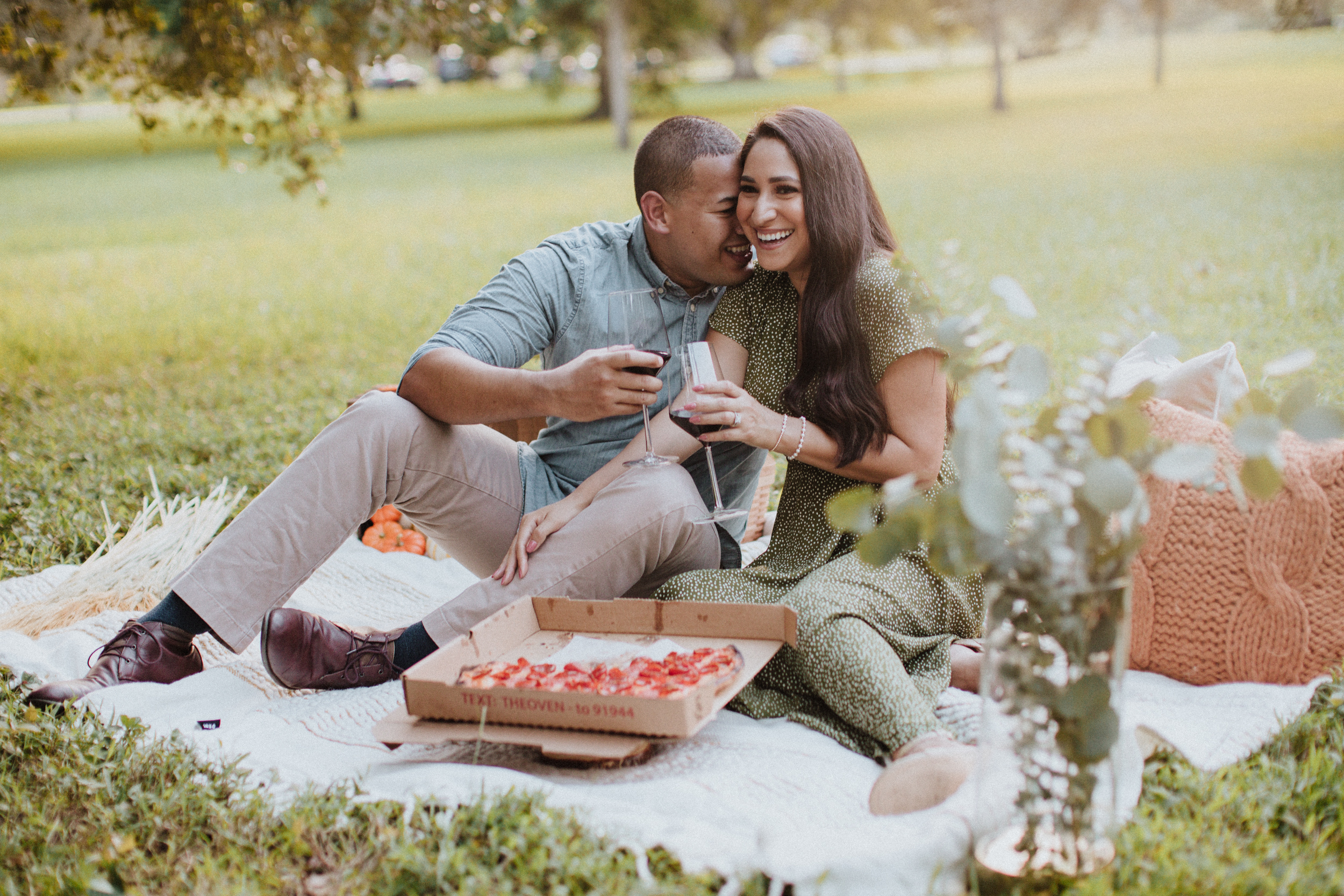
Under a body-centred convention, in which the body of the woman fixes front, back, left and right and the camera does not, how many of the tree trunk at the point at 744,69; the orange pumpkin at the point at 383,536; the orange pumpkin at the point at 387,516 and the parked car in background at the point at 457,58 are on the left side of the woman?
0

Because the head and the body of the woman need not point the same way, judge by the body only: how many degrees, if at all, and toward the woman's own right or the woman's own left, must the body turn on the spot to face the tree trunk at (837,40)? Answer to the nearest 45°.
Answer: approximately 135° to the woman's own right

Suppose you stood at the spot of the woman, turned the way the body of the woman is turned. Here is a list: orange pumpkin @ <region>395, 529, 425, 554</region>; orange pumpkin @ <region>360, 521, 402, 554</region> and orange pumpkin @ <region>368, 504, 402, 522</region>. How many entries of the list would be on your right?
3

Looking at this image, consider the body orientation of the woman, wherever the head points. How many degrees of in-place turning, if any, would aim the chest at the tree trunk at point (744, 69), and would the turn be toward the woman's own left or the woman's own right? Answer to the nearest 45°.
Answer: approximately 135° to the woman's own right

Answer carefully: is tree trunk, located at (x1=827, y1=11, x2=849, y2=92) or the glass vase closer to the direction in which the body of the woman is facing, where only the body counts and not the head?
the glass vase

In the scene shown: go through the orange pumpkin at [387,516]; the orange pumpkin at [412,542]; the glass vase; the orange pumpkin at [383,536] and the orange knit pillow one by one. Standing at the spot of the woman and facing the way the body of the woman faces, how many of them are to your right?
3

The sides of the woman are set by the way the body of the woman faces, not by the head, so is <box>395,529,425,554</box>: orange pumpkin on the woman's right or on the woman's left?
on the woman's right

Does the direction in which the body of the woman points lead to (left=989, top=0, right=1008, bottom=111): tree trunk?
no

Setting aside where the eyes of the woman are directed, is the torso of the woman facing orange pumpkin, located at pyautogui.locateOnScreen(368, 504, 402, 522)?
no

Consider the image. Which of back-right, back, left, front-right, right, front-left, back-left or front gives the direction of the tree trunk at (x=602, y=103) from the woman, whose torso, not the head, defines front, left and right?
back-right

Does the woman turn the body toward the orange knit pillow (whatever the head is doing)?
no

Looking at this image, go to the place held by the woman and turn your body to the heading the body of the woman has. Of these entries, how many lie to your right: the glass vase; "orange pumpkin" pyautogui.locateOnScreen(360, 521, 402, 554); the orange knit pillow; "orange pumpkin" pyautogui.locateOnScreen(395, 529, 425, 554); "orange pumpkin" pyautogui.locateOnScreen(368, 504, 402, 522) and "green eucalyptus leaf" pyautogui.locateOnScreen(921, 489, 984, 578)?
3

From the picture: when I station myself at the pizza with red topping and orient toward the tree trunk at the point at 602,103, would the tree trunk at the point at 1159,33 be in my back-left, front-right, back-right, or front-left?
front-right

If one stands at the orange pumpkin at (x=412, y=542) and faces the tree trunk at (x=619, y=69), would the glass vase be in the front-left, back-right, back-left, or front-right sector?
back-right

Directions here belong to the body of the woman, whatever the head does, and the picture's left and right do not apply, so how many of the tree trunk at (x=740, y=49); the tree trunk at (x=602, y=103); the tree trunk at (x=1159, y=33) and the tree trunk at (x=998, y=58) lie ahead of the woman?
0

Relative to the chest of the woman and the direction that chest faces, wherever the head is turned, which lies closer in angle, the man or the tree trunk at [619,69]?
the man

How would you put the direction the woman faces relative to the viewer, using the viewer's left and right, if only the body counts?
facing the viewer and to the left of the viewer

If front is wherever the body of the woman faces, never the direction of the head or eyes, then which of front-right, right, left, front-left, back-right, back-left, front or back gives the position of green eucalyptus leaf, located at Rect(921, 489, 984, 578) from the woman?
front-left
